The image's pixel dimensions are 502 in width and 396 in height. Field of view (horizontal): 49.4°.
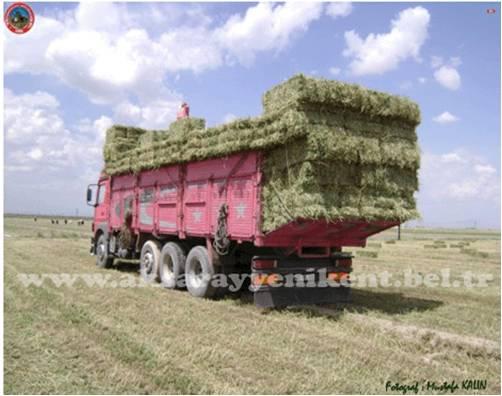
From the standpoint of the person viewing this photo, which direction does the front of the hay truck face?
facing away from the viewer and to the left of the viewer
